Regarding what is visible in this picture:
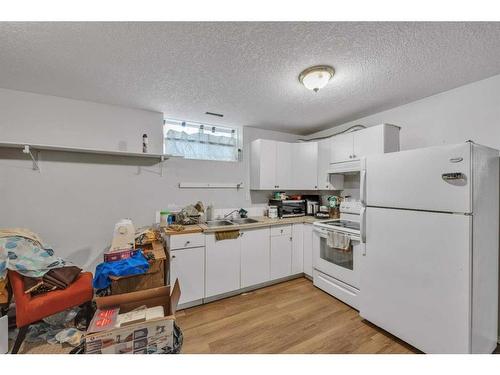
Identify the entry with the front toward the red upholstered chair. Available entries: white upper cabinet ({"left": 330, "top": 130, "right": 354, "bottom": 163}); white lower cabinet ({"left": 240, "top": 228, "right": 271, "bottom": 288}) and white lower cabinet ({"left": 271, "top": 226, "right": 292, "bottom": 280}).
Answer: the white upper cabinet

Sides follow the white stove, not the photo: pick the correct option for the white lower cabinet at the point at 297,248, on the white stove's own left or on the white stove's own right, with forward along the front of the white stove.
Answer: on the white stove's own right

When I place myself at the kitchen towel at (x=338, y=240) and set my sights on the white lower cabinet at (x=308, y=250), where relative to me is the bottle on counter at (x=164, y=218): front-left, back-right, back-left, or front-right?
front-left

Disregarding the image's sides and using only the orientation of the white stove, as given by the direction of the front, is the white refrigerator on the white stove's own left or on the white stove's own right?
on the white stove's own left

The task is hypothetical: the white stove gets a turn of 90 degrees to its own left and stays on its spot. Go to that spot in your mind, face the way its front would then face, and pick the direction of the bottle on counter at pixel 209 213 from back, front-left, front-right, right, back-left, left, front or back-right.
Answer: back-right

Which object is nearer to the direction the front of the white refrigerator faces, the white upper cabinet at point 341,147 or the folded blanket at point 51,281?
the folded blanket

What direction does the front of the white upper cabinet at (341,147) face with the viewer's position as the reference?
facing the viewer and to the left of the viewer

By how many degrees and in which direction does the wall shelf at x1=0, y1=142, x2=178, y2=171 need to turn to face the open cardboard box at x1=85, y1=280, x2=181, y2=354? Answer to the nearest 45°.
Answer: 0° — it already faces it

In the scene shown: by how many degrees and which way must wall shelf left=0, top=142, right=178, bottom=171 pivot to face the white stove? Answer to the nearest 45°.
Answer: approximately 45° to its left

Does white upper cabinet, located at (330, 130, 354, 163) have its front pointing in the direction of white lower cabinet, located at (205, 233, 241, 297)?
yes

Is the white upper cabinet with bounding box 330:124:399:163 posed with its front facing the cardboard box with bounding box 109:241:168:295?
yes

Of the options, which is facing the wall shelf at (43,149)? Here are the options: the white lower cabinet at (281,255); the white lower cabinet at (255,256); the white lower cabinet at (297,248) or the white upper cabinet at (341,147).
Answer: the white upper cabinet

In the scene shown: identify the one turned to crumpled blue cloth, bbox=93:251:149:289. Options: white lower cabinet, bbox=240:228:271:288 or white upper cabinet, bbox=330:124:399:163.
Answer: the white upper cabinet

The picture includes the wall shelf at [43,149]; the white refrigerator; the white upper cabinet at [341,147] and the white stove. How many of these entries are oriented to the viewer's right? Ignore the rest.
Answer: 0

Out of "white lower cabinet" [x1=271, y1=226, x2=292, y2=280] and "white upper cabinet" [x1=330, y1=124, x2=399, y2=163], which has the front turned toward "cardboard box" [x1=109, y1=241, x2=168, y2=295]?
the white upper cabinet

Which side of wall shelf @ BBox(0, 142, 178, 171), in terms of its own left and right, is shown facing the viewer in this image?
front
